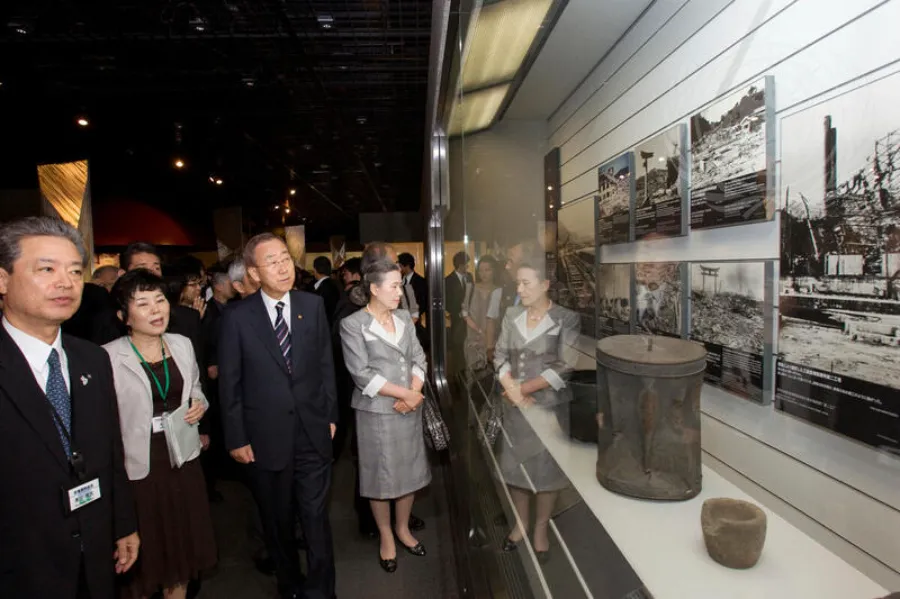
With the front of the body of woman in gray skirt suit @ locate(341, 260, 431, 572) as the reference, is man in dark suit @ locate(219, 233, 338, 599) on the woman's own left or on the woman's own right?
on the woman's own right

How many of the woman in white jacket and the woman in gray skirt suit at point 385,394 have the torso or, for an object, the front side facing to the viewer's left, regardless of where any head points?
0

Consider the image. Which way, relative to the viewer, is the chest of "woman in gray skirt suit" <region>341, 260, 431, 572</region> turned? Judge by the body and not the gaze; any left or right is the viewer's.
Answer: facing the viewer and to the right of the viewer

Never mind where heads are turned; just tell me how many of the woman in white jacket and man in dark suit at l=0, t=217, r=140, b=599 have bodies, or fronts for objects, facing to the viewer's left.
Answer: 0

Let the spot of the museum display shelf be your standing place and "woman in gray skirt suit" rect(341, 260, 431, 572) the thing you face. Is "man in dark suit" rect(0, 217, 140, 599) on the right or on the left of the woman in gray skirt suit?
left

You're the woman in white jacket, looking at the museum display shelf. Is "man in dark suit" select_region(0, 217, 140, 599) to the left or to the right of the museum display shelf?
right

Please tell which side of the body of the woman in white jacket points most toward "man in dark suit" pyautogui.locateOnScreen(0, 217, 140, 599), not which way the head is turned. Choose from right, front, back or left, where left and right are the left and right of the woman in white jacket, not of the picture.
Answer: right

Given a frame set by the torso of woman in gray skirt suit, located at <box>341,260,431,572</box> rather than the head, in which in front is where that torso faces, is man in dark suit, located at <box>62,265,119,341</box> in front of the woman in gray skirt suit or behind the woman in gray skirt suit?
behind

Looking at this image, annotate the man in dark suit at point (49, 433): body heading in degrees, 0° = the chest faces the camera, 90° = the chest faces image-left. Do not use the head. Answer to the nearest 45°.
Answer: approximately 315°

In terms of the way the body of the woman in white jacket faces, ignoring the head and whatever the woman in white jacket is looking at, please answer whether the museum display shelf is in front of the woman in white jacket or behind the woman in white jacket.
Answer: in front

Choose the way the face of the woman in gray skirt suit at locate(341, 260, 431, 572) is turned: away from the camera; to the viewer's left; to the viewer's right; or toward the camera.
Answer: to the viewer's right

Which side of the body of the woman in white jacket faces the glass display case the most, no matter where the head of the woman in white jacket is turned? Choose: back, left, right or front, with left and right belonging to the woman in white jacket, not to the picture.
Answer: front

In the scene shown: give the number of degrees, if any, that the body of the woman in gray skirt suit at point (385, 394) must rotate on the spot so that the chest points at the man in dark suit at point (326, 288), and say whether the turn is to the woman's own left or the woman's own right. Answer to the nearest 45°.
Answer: approximately 135° to the woman's own left

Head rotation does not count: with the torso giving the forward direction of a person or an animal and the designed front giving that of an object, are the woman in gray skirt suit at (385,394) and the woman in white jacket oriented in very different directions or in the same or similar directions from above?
same or similar directions

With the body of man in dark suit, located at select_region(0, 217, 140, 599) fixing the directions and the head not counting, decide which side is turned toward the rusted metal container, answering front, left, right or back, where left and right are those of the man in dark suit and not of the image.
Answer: front
